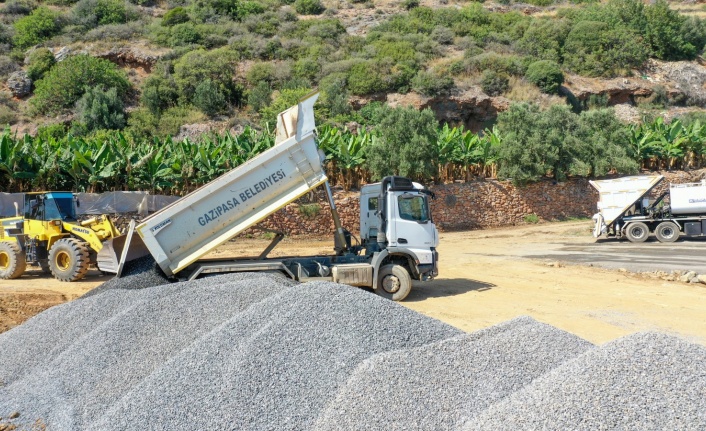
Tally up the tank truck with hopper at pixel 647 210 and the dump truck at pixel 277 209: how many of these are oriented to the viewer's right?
2

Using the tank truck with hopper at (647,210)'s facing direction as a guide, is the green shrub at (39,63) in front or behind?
behind

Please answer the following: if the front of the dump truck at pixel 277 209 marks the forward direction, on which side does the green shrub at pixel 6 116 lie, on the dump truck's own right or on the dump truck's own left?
on the dump truck's own left

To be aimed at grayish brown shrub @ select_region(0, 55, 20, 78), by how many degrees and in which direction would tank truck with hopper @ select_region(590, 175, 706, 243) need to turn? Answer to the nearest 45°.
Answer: approximately 180°

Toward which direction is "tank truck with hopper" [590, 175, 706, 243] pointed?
to the viewer's right

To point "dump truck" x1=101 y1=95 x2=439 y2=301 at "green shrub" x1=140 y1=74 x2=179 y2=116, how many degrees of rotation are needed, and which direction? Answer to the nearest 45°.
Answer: approximately 90° to its left

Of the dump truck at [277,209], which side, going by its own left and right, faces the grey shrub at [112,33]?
left

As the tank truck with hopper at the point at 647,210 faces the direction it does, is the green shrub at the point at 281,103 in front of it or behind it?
behind

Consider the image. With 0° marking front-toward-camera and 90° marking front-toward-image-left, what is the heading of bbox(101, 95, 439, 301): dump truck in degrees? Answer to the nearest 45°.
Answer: approximately 270°
